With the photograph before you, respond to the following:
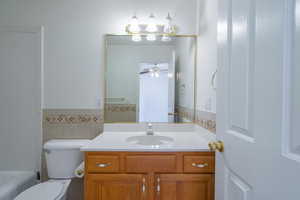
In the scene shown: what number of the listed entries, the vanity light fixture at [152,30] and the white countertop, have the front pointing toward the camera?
2

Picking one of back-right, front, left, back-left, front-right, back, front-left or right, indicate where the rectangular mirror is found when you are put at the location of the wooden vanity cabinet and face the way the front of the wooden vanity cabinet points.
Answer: back

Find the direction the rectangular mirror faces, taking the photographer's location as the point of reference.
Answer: facing the viewer

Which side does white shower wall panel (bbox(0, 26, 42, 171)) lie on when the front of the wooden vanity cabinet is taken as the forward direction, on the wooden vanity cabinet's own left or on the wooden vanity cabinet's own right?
on the wooden vanity cabinet's own right

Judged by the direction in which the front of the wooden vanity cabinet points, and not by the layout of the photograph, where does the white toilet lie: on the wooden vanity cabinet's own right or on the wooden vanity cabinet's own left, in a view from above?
on the wooden vanity cabinet's own right

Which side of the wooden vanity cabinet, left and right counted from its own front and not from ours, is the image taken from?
front

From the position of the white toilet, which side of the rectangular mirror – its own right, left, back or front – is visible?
right

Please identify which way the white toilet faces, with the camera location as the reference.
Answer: facing the viewer and to the left of the viewer
